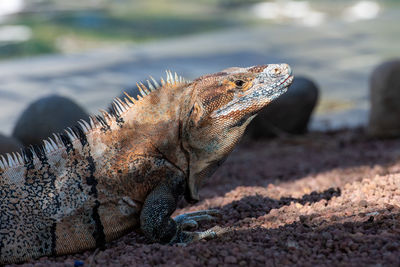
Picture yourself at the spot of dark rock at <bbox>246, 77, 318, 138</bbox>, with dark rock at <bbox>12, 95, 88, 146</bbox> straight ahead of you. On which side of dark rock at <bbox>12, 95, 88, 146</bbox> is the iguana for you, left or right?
left

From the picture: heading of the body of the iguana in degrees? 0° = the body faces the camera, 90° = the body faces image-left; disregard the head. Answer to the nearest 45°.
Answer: approximately 270°

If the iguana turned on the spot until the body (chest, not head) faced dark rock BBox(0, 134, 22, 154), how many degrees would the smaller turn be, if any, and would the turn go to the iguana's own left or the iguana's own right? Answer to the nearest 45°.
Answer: approximately 135° to the iguana's own left

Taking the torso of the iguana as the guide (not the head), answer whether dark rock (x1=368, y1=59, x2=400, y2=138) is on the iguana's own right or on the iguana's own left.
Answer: on the iguana's own left

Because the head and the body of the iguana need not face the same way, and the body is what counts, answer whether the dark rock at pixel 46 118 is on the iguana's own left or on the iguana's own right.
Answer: on the iguana's own left

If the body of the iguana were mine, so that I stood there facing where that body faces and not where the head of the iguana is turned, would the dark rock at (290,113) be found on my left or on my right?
on my left
